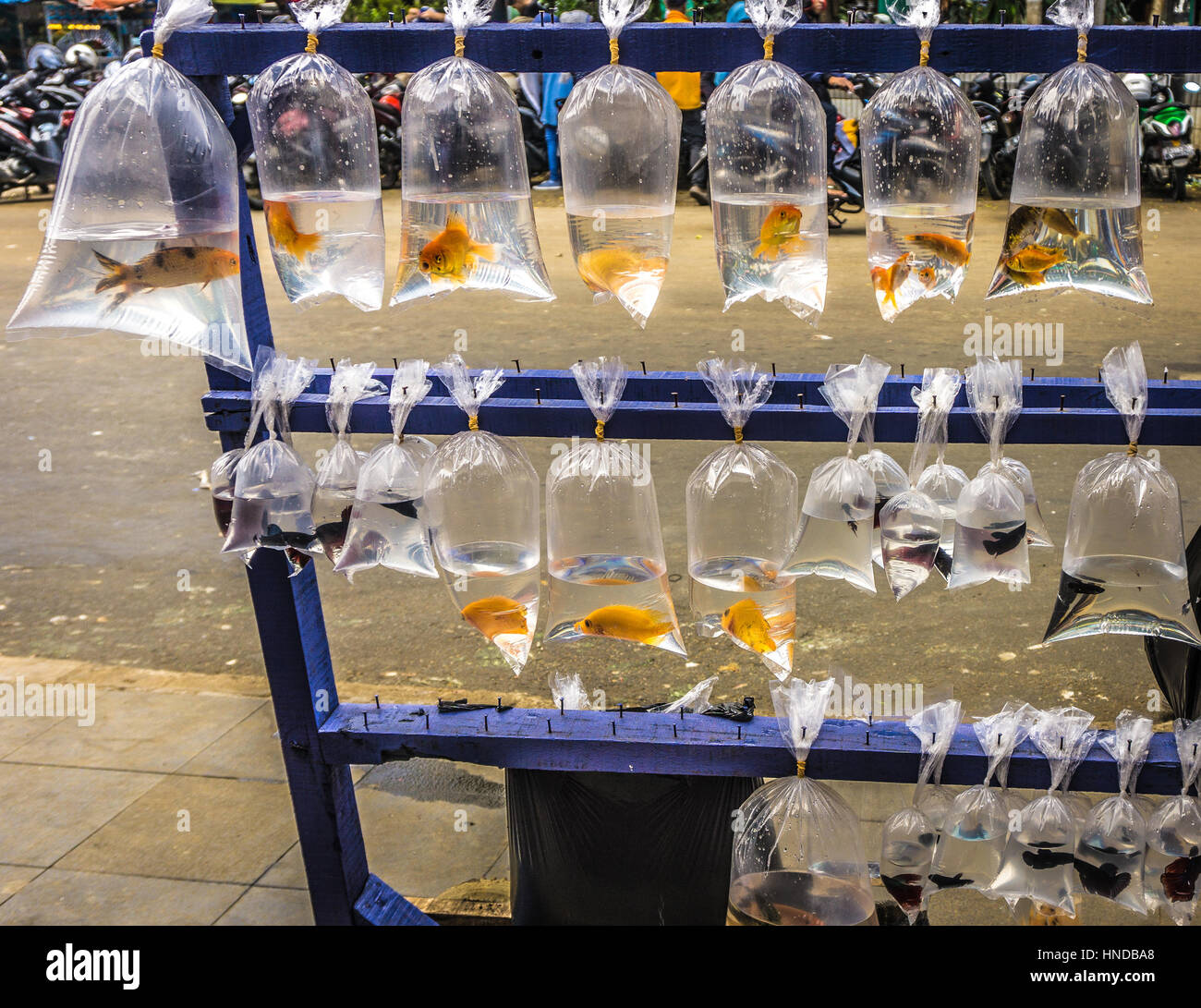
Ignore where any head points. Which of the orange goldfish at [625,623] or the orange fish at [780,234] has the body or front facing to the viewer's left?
the orange goldfish

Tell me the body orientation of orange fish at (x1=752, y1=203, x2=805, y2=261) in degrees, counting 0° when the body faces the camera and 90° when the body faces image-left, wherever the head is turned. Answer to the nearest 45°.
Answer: approximately 315°

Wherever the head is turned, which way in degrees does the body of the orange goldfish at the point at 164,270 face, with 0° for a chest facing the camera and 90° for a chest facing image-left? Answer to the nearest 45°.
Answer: approximately 270°

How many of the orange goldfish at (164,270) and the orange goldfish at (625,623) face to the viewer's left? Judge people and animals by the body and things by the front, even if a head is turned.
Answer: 1

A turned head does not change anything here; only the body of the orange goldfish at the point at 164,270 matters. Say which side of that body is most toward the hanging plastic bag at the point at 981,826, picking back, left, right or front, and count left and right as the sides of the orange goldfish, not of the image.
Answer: front

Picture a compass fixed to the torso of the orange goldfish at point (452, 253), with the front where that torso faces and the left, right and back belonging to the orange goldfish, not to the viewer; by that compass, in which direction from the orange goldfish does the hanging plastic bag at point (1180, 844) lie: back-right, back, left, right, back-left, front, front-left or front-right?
back-left

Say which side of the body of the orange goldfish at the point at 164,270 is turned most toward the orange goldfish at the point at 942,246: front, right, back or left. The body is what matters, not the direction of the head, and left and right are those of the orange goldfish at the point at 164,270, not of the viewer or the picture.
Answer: front
